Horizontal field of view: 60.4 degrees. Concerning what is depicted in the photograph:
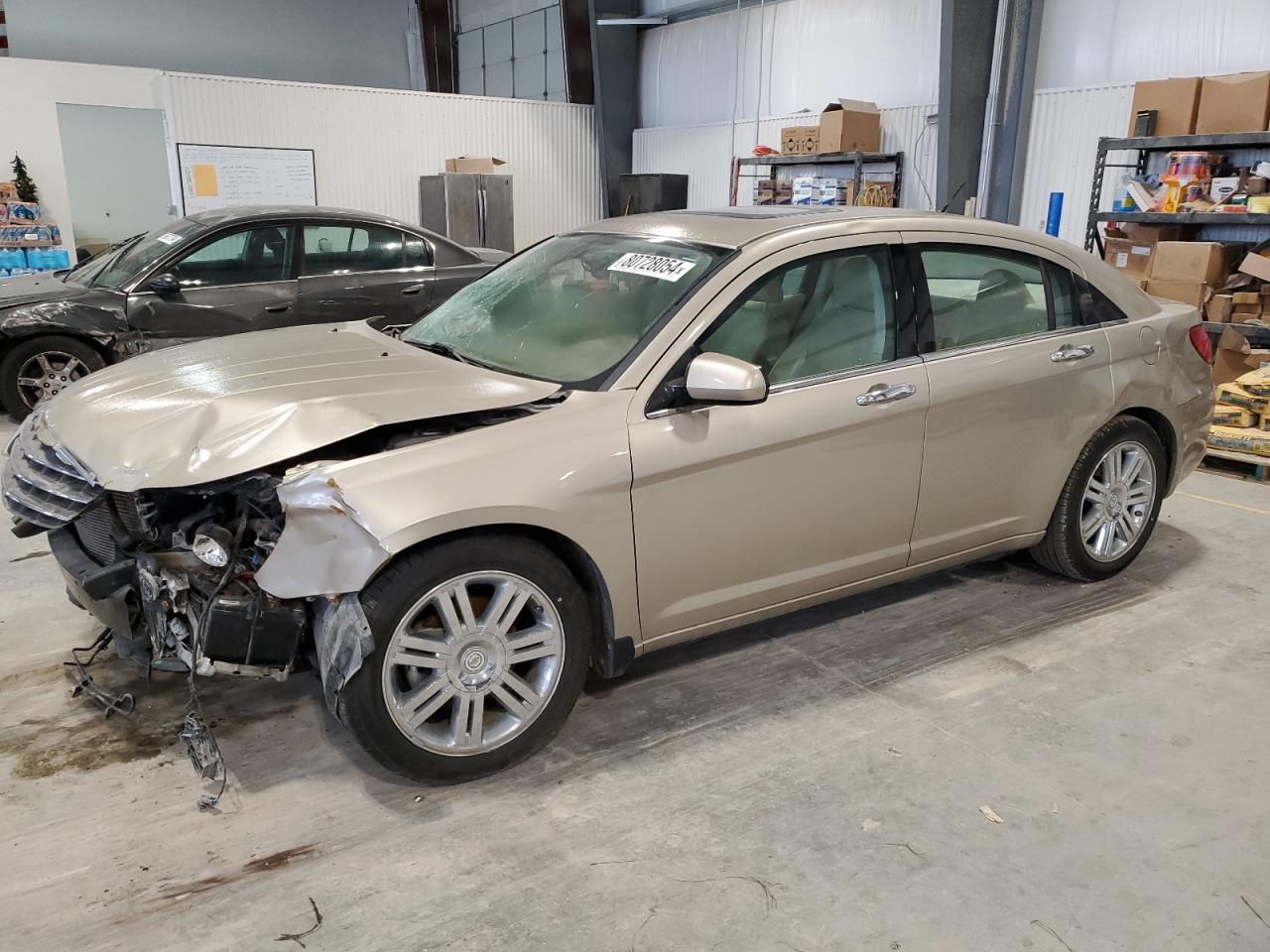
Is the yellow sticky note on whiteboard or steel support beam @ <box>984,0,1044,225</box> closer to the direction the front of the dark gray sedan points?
the yellow sticky note on whiteboard

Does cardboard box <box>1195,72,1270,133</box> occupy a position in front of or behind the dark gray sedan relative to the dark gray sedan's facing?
behind

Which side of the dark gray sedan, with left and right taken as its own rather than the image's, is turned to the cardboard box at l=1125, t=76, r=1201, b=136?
back

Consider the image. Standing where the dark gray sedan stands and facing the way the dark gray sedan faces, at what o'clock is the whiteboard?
The whiteboard is roughly at 3 o'clock from the dark gray sedan.

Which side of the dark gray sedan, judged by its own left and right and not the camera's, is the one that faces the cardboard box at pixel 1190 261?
back

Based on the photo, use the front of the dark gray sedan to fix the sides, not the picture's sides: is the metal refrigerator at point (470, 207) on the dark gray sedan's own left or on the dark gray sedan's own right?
on the dark gray sedan's own right

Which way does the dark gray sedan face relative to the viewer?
to the viewer's left

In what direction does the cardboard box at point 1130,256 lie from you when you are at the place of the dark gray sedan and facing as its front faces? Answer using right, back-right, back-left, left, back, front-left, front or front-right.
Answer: back

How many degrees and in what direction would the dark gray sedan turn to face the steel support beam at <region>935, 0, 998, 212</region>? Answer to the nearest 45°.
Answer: approximately 180°

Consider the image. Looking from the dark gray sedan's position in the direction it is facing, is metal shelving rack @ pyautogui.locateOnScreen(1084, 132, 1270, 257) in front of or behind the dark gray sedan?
behind

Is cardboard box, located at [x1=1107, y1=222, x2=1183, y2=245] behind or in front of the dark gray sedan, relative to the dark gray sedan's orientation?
behind
